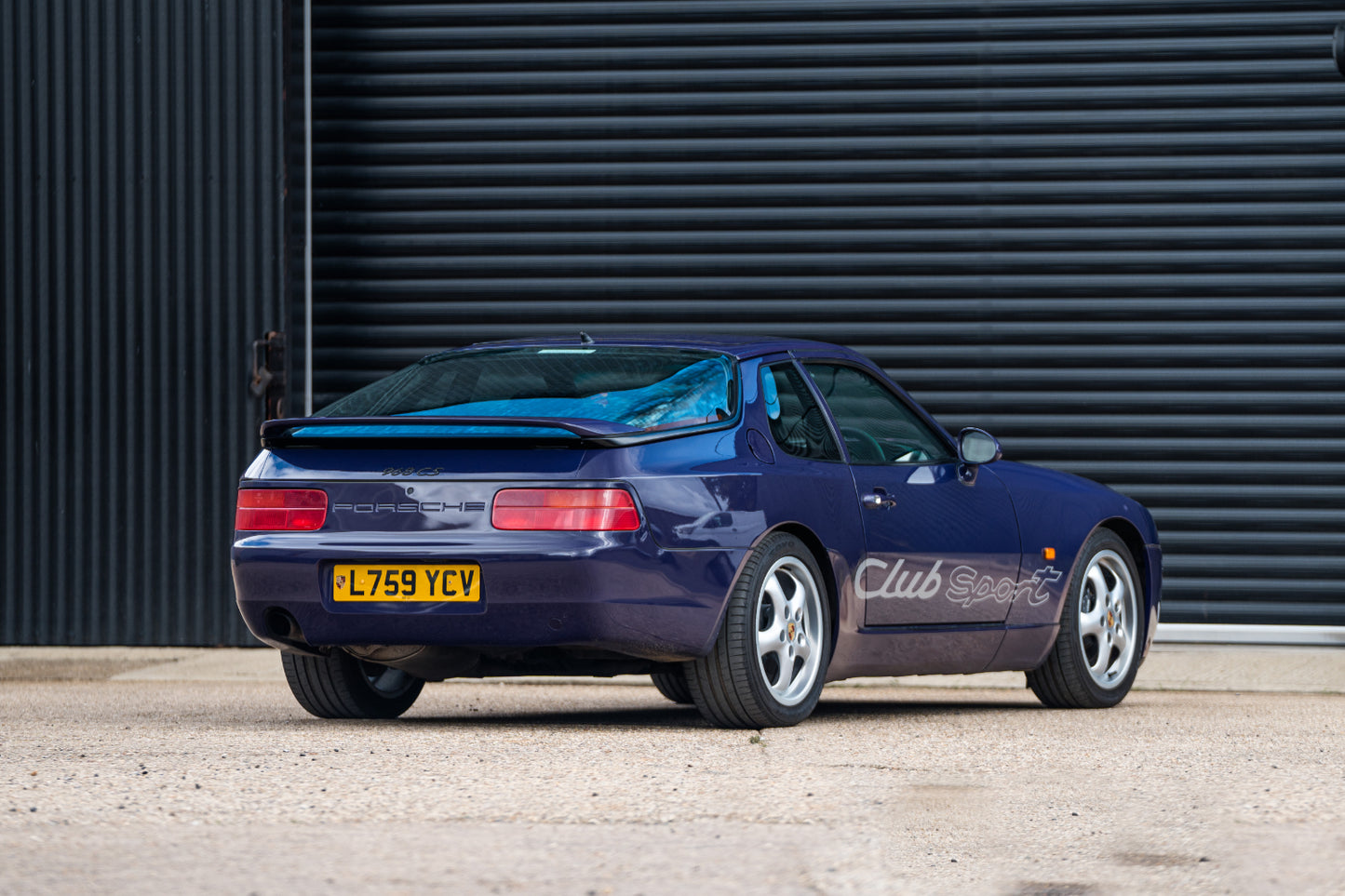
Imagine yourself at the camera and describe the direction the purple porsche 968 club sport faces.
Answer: facing away from the viewer and to the right of the viewer
